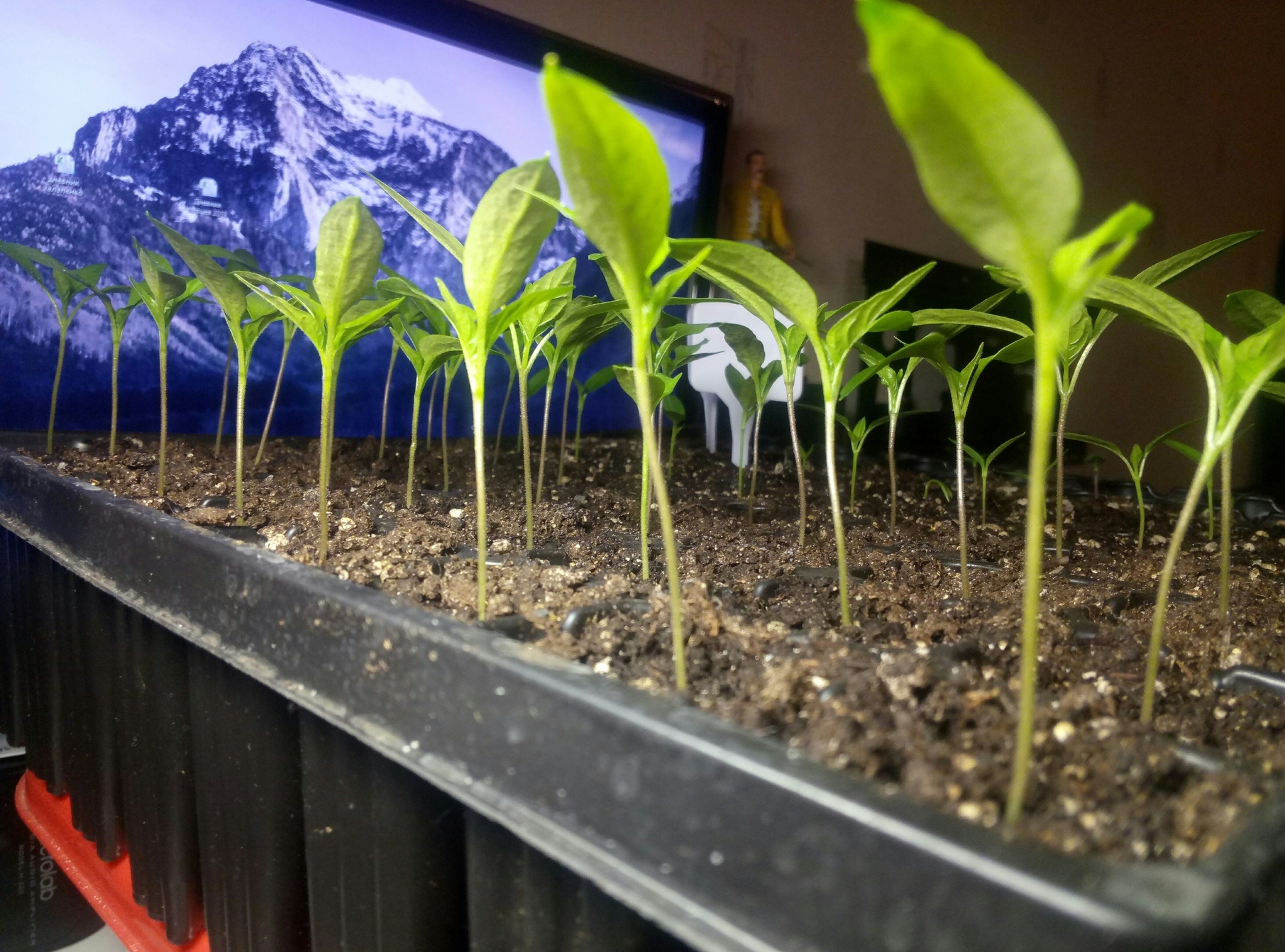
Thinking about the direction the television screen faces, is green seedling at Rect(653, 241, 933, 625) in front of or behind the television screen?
in front

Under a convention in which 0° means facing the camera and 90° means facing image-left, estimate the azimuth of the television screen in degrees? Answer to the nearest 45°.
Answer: approximately 315°

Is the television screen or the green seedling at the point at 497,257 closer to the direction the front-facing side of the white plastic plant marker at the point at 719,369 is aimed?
the green seedling
